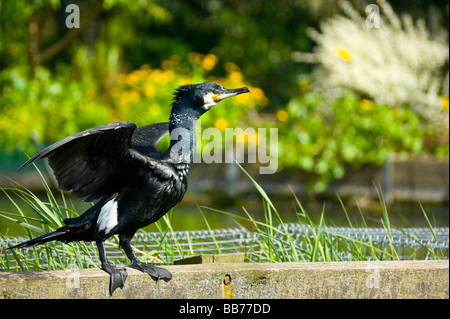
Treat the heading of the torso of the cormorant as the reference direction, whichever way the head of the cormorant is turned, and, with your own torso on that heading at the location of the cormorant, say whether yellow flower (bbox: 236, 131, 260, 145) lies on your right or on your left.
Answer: on your left

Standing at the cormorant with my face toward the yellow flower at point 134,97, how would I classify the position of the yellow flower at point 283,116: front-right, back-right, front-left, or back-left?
front-right

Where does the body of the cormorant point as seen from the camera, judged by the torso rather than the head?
to the viewer's right

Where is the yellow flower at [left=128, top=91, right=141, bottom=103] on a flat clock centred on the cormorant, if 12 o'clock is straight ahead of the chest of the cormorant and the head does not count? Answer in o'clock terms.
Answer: The yellow flower is roughly at 9 o'clock from the cormorant.

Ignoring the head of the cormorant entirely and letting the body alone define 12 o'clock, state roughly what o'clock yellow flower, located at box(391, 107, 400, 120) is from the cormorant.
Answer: The yellow flower is roughly at 10 o'clock from the cormorant.

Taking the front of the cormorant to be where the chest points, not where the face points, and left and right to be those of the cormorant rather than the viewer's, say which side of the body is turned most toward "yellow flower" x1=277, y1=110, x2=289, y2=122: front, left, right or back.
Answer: left
